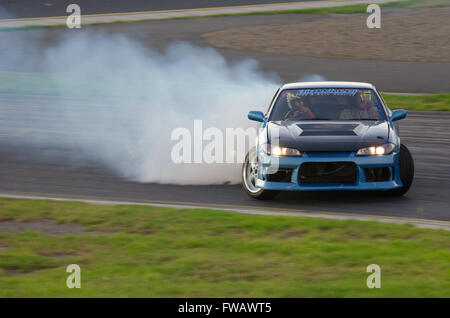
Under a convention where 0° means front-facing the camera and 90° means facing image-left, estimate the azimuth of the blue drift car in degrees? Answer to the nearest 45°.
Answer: approximately 0°

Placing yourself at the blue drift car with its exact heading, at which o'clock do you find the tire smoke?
The tire smoke is roughly at 5 o'clock from the blue drift car.
